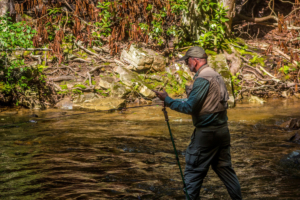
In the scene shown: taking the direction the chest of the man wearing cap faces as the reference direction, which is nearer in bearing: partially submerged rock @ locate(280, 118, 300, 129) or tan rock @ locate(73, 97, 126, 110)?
the tan rock

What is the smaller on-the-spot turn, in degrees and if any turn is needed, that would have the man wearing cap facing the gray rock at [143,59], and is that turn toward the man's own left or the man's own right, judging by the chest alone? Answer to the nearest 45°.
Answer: approximately 45° to the man's own right

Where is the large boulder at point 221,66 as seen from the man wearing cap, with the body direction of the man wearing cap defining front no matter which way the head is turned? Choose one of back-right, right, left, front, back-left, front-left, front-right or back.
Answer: front-right

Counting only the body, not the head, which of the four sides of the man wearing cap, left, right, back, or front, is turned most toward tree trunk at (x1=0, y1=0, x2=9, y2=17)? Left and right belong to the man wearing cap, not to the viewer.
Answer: front

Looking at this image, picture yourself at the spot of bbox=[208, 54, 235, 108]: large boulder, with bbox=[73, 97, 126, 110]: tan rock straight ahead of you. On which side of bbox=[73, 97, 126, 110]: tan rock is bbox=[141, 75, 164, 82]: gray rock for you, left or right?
right

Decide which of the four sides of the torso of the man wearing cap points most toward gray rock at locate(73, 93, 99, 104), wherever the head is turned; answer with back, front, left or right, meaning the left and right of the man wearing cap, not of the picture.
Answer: front

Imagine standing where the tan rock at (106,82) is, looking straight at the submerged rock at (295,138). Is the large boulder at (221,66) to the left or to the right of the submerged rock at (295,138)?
left

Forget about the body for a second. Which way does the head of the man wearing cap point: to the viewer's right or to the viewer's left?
to the viewer's left

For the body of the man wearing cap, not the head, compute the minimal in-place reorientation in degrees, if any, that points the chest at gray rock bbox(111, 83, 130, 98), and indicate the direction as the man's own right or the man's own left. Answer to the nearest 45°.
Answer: approximately 45° to the man's own right

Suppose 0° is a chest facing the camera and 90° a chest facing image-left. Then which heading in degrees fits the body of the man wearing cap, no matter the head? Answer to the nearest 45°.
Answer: approximately 135°

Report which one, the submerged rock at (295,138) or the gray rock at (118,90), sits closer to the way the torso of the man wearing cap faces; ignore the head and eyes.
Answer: the gray rock

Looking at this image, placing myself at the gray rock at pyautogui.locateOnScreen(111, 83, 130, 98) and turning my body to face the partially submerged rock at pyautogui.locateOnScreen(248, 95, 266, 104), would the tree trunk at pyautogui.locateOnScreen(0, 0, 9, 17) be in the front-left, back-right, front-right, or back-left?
back-left

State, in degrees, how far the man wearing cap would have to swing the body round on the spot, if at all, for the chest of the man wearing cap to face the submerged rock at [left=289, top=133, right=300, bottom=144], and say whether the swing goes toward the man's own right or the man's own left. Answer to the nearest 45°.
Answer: approximately 90° to the man's own right

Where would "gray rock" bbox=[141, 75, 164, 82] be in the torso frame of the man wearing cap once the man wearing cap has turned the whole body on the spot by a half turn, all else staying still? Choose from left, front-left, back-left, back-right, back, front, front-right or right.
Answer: back-left
